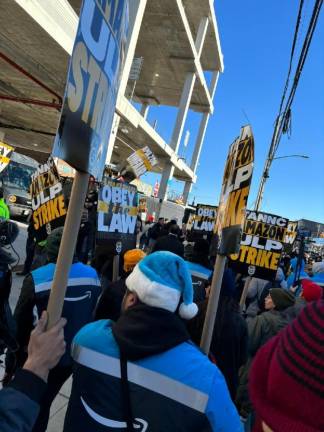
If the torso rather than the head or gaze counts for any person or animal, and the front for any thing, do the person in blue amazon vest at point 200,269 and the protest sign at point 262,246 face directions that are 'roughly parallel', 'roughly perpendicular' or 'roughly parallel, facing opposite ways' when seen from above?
roughly parallel, facing opposite ways

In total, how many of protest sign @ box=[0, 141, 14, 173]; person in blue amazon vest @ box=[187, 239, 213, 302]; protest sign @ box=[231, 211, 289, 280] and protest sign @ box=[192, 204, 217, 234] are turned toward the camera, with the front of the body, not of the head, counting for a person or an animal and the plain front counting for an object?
3

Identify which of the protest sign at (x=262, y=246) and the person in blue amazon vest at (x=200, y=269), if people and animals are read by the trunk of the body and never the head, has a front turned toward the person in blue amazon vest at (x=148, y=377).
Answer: the protest sign

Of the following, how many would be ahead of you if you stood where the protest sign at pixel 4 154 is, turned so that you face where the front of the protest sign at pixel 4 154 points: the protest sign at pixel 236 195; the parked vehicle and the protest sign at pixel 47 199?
2

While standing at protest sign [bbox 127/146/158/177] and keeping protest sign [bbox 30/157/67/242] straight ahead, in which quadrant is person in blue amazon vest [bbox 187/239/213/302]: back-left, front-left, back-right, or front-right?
front-left

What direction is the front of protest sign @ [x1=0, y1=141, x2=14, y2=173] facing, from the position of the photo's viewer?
facing the viewer

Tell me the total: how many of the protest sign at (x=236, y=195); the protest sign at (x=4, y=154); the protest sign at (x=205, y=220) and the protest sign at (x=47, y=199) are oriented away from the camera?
0

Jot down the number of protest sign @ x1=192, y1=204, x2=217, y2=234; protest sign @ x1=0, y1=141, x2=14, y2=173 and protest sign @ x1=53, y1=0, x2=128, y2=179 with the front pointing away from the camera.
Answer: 0

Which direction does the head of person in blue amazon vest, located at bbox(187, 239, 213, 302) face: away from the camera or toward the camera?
away from the camera

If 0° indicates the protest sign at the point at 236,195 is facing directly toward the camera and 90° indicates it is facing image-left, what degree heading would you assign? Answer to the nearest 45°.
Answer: approximately 45°

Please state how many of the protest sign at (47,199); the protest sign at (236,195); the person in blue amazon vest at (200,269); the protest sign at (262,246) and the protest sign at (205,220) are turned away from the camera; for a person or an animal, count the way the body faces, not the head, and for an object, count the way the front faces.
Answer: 1

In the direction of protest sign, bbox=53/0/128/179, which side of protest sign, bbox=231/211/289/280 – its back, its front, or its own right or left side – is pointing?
front

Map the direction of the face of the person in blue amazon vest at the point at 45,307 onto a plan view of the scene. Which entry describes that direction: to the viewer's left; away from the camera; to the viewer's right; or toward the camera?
away from the camera

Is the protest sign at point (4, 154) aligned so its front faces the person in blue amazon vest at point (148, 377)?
yes

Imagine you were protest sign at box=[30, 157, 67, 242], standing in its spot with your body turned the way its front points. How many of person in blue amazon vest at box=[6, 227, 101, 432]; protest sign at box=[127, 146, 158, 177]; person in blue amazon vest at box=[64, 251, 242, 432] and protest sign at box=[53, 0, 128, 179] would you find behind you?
1

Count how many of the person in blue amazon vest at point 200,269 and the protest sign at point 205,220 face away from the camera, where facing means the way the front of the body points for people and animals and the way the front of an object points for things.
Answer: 1
